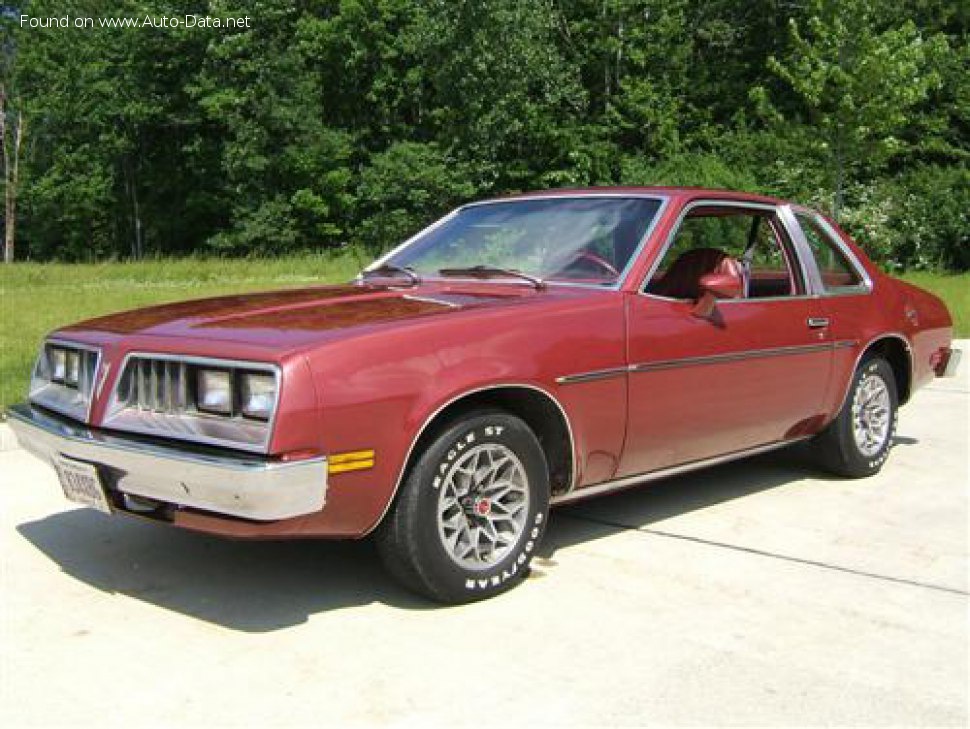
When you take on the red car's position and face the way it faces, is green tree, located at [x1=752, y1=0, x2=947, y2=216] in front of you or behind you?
behind

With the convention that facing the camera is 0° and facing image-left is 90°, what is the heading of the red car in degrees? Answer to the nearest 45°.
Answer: approximately 45°
